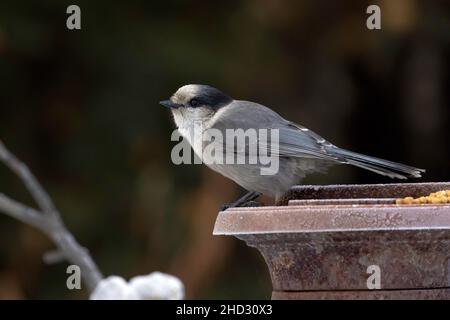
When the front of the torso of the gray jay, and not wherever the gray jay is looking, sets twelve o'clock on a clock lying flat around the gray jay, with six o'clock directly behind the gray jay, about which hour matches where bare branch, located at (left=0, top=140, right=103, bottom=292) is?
The bare branch is roughly at 12 o'clock from the gray jay.

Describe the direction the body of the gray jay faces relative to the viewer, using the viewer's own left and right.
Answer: facing to the left of the viewer

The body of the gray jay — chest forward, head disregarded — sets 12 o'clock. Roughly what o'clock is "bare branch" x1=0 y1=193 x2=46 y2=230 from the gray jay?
The bare branch is roughly at 12 o'clock from the gray jay.
